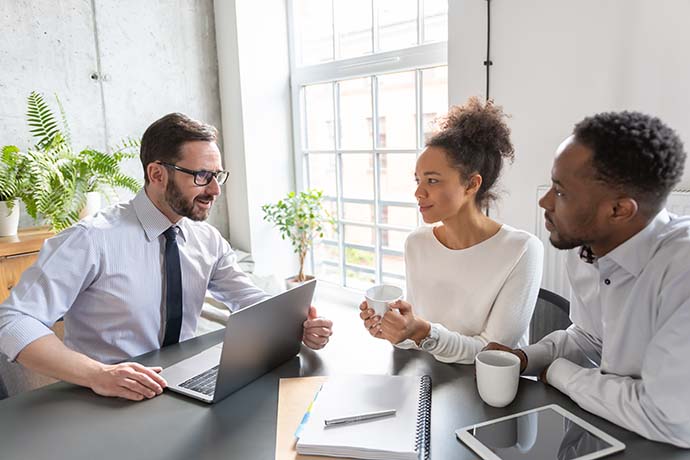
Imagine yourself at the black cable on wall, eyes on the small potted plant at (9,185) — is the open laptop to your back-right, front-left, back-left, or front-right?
front-left

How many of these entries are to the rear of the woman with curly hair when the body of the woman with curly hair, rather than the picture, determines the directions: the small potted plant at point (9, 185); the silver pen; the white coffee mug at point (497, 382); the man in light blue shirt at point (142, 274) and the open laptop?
0

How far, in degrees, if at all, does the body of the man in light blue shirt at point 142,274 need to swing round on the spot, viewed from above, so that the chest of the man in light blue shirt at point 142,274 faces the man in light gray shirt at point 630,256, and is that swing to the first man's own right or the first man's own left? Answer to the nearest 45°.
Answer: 0° — they already face them

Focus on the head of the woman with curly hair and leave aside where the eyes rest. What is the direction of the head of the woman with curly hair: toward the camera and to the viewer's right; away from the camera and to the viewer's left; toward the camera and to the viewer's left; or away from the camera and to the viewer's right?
toward the camera and to the viewer's left

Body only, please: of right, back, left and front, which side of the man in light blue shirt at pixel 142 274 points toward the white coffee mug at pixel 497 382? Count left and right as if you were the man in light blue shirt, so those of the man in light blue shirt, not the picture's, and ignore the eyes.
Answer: front

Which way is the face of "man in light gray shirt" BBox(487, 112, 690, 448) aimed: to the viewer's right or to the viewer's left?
to the viewer's left

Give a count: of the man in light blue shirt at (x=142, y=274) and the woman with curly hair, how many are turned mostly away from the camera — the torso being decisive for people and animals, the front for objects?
0

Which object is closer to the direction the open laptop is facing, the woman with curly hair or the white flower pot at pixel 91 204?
the white flower pot

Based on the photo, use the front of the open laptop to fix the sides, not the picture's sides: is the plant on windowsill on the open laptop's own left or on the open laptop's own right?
on the open laptop's own right

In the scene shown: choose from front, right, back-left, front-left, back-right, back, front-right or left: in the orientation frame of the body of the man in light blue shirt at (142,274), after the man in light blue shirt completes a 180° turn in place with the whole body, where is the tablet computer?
back

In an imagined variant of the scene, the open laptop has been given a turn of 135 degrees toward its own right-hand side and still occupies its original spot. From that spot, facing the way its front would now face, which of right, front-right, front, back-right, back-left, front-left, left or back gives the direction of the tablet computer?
front-right

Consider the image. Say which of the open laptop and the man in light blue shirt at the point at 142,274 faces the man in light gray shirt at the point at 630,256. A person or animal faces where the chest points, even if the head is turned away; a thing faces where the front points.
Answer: the man in light blue shirt at the point at 142,274

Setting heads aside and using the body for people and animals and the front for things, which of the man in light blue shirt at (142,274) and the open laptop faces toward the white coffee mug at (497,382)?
the man in light blue shirt

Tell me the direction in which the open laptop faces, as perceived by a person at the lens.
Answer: facing away from the viewer and to the left of the viewer

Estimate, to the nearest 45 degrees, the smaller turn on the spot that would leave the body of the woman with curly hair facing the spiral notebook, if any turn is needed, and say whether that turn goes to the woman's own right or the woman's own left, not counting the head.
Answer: approximately 45° to the woman's own left

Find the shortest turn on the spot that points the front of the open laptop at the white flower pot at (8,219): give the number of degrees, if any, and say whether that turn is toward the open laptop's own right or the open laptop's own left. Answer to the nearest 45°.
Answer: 0° — it already faces it

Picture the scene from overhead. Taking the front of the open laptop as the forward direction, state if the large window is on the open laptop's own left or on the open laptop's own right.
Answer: on the open laptop's own right

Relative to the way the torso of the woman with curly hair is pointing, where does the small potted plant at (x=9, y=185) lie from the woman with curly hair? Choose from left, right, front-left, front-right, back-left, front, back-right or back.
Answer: front-right

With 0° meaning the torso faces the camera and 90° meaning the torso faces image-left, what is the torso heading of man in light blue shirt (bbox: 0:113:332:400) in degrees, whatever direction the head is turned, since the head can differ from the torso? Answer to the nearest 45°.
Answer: approximately 315°

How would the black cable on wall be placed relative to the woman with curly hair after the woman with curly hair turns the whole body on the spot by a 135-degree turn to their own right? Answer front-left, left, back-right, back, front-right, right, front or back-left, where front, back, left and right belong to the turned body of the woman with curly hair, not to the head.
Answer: front

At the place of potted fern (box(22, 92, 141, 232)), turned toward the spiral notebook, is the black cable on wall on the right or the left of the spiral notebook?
left
